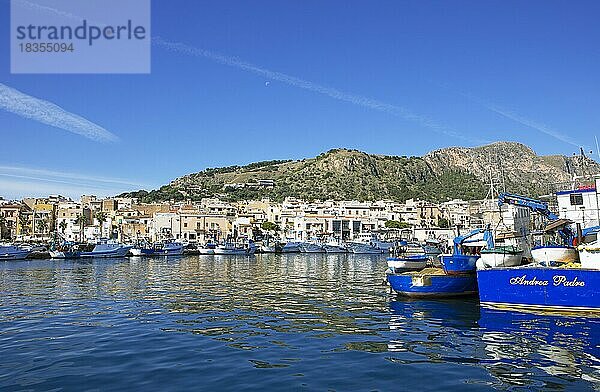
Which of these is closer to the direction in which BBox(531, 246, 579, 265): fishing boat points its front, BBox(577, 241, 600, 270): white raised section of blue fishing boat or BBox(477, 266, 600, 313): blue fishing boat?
the blue fishing boat

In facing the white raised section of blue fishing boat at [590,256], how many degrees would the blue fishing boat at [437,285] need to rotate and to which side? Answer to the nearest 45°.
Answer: approximately 135° to its left

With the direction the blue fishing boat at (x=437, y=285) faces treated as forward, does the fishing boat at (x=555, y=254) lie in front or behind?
behind

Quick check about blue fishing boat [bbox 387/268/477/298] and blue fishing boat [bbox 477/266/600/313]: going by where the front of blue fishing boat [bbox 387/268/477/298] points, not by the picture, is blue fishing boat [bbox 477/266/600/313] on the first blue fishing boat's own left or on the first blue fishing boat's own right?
on the first blue fishing boat's own left

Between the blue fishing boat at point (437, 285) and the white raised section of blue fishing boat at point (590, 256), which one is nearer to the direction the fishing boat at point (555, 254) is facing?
the blue fishing boat

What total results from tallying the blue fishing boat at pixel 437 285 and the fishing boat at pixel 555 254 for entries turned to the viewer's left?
2

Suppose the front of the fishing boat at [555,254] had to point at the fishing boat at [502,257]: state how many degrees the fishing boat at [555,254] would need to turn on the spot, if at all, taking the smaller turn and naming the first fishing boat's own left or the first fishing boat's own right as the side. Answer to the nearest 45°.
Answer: approximately 45° to the first fishing boat's own right

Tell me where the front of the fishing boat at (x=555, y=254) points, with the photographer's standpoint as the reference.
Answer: facing to the left of the viewer

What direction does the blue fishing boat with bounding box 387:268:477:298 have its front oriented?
to the viewer's left

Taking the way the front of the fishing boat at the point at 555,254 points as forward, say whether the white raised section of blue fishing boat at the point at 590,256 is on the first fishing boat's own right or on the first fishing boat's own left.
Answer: on the first fishing boat's own left

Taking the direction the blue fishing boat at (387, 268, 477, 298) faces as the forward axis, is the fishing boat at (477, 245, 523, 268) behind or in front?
behind
